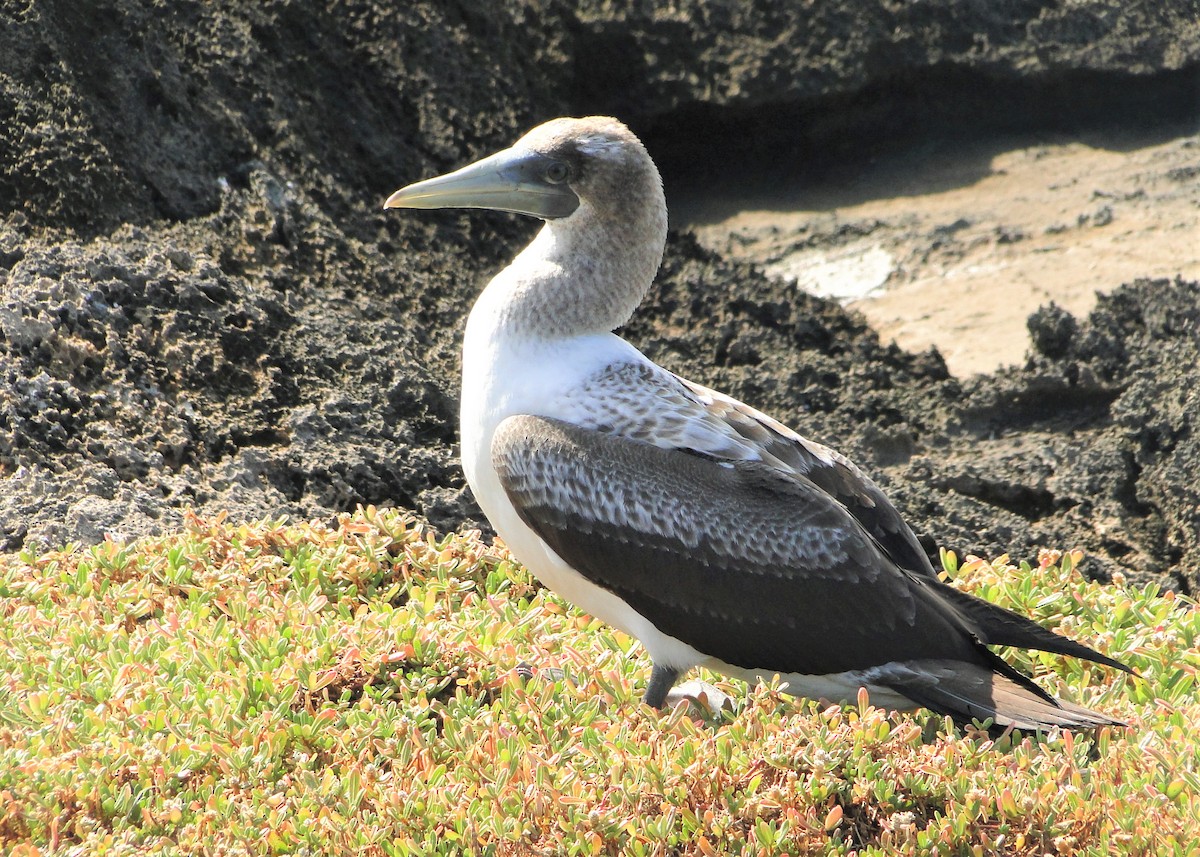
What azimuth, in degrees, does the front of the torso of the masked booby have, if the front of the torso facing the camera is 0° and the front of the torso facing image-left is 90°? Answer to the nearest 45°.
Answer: approximately 90°
